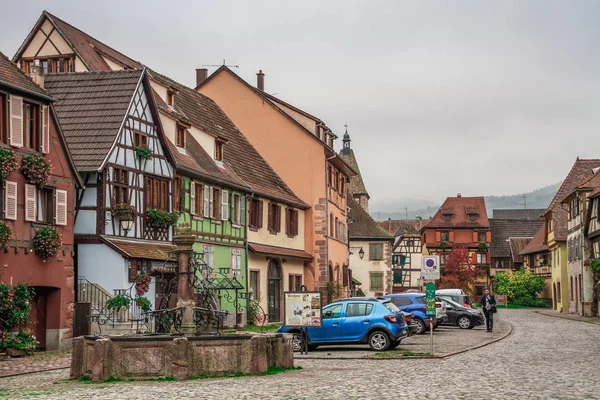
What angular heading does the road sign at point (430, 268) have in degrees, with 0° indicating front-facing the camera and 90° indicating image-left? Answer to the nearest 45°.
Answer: approximately 0°

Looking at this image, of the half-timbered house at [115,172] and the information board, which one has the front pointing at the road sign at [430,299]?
the half-timbered house

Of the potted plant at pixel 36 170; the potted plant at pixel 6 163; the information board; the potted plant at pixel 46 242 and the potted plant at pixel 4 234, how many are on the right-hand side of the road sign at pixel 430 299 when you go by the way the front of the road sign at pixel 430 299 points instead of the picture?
5

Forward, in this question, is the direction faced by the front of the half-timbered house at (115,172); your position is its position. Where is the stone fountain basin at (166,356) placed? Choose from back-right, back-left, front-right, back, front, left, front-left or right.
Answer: front-right

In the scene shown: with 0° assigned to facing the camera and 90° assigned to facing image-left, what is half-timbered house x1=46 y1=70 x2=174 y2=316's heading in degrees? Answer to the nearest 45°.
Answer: approximately 315°

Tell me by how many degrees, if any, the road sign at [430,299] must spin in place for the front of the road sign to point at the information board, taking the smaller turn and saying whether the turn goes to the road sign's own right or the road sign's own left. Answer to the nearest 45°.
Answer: approximately 90° to the road sign's own right

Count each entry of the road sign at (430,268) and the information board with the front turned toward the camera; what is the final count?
2

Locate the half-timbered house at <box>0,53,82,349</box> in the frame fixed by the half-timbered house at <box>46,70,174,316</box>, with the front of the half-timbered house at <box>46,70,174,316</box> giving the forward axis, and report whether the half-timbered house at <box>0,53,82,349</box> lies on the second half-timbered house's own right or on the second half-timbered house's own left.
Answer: on the second half-timbered house's own right

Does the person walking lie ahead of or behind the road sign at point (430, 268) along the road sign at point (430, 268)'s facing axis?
behind

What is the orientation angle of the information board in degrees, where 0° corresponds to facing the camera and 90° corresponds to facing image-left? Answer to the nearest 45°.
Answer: approximately 0°

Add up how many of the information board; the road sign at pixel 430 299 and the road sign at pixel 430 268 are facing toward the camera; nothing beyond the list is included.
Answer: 3

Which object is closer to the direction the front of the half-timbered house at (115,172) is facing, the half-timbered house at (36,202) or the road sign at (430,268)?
the road sign

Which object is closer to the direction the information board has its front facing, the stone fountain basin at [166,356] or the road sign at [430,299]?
the stone fountain basin
